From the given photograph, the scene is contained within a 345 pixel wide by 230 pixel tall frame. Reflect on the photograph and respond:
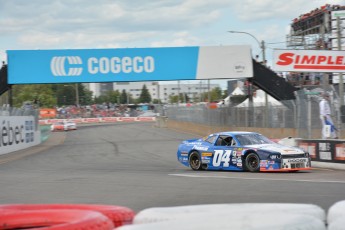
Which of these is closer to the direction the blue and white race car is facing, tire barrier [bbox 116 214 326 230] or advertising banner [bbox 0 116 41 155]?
the tire barrier

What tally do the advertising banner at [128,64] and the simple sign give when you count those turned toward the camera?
2

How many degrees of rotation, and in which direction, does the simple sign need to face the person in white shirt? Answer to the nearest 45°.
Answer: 0° — it already faces them

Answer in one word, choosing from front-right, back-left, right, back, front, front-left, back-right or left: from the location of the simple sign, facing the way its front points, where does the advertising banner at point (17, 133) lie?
right

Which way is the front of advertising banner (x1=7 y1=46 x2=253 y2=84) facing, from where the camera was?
facing the viewer

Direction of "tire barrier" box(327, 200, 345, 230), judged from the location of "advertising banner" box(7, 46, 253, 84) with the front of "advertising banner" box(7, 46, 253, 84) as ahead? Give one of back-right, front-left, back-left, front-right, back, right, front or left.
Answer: front

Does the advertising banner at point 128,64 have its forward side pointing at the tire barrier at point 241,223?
yes

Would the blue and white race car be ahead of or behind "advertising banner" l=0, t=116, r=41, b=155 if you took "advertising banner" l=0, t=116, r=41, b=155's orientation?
ahead

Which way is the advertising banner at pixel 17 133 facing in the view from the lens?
facing the viewer and to the right of the viewer

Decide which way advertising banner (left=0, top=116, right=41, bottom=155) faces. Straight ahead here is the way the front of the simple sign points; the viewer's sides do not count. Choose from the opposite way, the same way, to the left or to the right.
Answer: to the left

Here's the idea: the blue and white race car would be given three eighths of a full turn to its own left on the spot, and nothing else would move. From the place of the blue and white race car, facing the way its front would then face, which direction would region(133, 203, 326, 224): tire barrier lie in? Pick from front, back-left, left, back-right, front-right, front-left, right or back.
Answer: back

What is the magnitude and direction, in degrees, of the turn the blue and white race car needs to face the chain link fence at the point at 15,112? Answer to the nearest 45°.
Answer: approximately 180°

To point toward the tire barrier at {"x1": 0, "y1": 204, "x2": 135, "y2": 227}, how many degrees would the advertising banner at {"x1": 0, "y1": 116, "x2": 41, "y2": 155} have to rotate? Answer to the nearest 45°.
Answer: approximately 45° to its right
